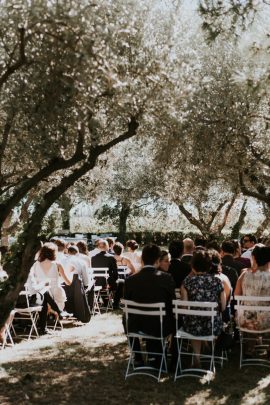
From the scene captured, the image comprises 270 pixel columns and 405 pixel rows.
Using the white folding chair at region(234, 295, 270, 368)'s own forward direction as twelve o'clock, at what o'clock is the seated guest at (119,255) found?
The seated guest is roughly at 11 o'clock from the white folding chair.

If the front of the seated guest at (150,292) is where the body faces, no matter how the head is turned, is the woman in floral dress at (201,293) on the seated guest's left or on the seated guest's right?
on the seated guest's right

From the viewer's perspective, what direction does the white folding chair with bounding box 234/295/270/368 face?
away from the camera

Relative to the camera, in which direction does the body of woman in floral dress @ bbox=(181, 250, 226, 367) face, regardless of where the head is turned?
away from the camera

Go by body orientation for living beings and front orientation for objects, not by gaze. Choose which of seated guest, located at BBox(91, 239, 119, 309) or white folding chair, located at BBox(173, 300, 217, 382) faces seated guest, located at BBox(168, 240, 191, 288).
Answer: the white folding chair

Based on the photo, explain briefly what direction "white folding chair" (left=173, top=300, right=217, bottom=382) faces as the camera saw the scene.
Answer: facing away from the viewer

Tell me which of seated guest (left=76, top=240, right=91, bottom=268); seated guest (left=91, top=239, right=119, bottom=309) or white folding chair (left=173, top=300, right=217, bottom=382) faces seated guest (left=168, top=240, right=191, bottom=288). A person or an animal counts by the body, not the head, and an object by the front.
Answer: the white folding chair

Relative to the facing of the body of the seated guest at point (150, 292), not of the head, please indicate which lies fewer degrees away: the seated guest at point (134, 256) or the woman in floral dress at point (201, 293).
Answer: the seated guest

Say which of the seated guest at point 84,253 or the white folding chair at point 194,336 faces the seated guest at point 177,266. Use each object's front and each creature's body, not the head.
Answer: the white folding chair

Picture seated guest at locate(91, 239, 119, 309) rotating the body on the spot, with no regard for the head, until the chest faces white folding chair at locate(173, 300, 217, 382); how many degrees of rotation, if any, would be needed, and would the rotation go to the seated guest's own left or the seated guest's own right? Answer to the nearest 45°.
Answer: approximately 135° to the seated guest's own right

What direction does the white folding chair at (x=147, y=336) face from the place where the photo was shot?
facing away from the viewer

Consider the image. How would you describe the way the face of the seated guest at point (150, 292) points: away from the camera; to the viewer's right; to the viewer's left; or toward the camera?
away from the camera
